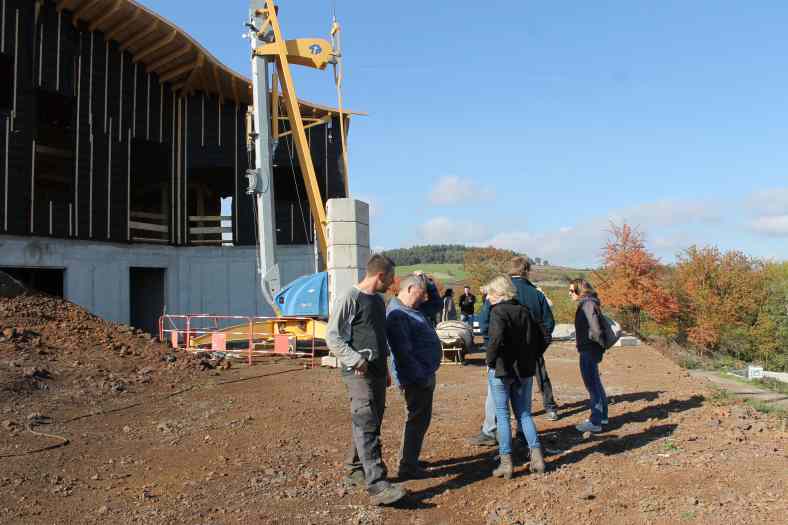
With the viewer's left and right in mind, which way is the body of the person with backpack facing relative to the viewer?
facing to the left of the viewer

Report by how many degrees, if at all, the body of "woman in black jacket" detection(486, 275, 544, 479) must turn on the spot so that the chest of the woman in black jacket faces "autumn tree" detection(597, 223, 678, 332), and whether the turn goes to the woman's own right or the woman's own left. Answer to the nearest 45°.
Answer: approximately 45° to the woman's own right

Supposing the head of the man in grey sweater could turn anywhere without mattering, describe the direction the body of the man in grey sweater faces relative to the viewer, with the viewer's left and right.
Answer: facing the viewer and to the right of the viewer

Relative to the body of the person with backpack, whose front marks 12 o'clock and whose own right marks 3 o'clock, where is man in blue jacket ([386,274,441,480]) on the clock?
The man in blue jacket is roughly at 10 o'clock from the person with backpack.

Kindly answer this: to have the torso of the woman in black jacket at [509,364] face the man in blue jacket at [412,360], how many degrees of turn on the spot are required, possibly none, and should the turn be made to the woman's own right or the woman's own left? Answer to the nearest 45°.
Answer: approximately 90° to the woman's own left

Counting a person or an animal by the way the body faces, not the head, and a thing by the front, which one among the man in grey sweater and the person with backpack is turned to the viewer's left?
the person with backpack

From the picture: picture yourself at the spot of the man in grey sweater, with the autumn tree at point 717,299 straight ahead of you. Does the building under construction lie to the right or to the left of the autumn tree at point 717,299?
left

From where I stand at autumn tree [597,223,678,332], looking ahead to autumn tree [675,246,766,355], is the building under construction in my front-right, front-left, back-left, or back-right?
back-right

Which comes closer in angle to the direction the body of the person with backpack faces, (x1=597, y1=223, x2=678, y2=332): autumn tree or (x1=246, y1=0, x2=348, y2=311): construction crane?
the construction crane

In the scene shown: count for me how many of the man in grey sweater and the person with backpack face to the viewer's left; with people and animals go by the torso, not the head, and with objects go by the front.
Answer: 1
